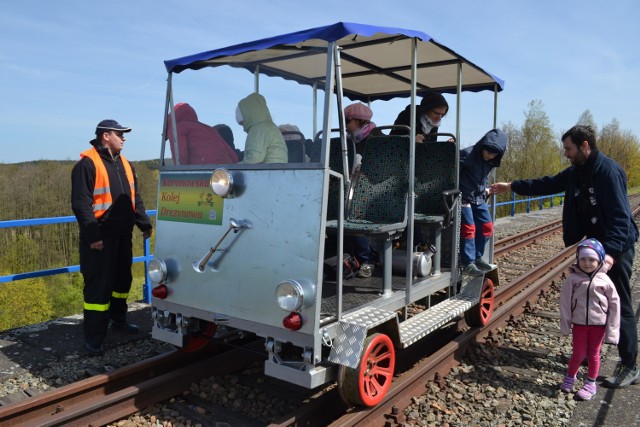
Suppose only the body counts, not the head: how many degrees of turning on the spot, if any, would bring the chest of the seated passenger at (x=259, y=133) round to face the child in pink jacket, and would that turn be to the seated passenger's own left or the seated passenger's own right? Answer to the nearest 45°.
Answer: approximately 180°

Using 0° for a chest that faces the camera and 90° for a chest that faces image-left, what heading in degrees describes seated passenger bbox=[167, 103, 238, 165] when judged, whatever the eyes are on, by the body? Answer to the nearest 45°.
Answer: approximately 135°

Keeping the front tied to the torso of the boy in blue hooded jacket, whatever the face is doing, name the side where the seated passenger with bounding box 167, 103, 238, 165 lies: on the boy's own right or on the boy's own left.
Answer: on the boy's own right

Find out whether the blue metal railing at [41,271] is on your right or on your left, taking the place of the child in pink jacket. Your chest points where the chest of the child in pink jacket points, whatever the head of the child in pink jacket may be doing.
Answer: on your right

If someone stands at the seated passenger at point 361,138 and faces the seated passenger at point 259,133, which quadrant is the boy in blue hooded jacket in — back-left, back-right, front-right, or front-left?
back-left

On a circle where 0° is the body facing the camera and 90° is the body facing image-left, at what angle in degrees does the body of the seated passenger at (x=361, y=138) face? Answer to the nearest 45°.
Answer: approximately 45°
